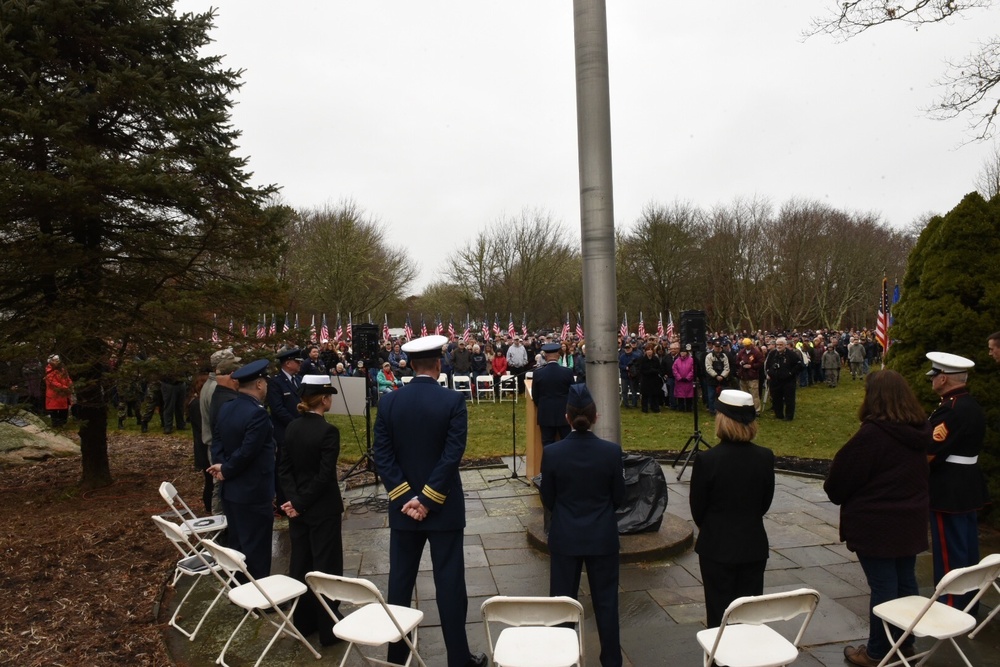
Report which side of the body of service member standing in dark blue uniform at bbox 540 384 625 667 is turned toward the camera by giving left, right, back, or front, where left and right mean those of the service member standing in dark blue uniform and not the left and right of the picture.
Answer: back

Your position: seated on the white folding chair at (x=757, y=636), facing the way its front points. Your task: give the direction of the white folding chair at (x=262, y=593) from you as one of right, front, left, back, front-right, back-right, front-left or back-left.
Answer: front-left

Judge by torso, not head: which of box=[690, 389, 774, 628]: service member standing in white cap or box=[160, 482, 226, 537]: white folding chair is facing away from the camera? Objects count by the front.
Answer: the service member standing in white cap

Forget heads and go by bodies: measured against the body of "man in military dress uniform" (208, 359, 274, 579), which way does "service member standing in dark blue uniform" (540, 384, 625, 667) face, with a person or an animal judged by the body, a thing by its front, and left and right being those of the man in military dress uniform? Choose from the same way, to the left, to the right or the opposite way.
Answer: the same way

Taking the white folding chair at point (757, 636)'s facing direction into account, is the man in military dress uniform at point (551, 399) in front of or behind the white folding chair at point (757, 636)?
in front

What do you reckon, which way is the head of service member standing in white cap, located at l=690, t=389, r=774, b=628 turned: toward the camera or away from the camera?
away from the camera

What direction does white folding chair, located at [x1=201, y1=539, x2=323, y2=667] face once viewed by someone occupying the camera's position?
facing away from the viewer and to the right of the viewer

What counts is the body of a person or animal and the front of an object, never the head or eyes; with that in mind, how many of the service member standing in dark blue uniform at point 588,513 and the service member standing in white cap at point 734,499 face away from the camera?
2

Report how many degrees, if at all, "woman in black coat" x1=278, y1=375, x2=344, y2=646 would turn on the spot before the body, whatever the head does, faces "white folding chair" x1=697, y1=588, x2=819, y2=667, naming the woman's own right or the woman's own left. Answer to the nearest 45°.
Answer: approximately 90° to the woman's own right

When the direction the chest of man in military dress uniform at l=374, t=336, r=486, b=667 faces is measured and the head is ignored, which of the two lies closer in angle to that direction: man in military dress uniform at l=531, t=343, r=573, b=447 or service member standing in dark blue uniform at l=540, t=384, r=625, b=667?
the man in military dress uniform

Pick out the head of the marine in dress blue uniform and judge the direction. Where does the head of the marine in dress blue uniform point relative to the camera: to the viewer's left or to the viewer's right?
to the viewer's left

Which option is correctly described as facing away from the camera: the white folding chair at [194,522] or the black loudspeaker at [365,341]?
the black loudspeaker

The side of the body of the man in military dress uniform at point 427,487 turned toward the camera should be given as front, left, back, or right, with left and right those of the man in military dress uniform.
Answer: back

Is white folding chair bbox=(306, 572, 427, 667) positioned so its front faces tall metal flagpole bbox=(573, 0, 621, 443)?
yes

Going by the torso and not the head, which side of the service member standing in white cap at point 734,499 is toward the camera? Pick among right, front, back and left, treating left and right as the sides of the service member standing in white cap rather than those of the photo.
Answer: back

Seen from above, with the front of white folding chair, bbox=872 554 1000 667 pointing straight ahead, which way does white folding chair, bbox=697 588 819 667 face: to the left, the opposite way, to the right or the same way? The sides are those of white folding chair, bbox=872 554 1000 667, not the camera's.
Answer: the same way

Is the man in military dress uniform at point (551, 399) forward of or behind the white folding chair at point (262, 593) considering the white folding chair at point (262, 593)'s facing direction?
forward

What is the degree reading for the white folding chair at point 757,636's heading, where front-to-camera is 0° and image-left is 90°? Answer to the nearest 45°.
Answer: approximately 135°

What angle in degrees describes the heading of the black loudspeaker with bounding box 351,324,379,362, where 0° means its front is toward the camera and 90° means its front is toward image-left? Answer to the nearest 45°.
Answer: approximately 180°
